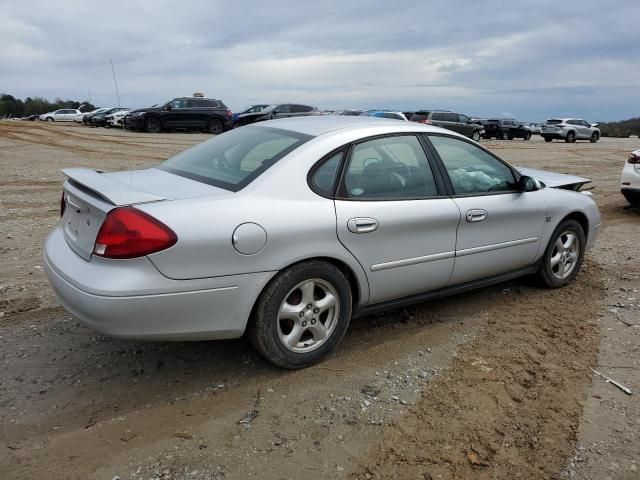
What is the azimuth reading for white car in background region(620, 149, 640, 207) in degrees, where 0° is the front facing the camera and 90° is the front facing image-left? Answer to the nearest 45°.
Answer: approximately 225°

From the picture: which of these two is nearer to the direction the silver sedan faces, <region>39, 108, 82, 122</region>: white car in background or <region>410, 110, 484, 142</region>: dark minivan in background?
the dark minivan in background

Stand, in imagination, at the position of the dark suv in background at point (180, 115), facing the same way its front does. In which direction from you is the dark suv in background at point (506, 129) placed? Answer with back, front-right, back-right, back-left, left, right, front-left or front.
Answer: back

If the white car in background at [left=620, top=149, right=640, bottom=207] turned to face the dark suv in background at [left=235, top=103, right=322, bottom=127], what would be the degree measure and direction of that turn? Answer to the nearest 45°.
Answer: approximately 90° to its left

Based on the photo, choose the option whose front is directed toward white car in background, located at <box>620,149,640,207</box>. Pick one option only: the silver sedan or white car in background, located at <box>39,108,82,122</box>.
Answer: the silver sedan

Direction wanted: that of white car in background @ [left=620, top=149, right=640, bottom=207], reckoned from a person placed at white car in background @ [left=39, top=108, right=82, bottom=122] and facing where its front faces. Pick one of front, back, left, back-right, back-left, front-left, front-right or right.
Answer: left

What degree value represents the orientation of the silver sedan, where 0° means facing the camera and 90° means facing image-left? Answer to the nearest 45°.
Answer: approximately 225°

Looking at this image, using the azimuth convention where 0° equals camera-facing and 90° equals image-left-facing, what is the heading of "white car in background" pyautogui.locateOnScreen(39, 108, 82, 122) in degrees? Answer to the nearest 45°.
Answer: approximately 90°

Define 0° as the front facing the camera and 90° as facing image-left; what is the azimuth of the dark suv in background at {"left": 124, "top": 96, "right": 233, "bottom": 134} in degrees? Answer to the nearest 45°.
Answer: approximately 90°

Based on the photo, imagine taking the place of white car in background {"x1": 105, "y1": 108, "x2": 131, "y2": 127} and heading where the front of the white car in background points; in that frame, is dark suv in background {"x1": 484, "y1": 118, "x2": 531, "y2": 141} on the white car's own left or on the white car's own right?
on the white car's own left
